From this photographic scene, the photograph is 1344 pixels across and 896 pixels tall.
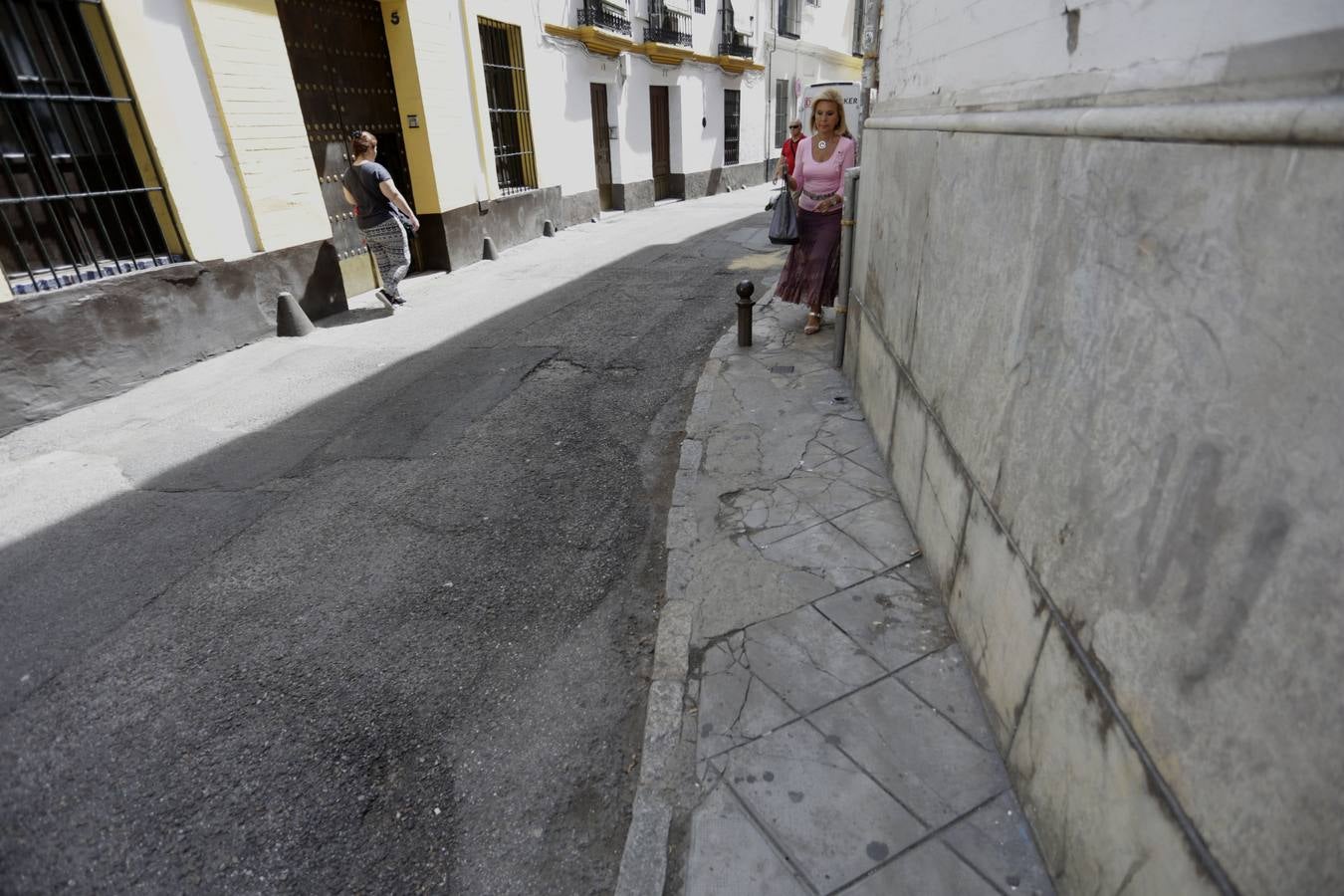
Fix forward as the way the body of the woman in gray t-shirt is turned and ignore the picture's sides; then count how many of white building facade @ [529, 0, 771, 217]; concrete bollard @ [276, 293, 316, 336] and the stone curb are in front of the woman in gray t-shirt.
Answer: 1

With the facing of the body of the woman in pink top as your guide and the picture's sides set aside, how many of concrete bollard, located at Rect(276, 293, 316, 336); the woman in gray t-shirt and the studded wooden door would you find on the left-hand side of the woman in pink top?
0

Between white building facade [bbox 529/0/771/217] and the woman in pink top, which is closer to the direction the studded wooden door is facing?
the woman in pink top

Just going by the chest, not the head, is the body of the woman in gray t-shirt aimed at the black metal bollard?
no

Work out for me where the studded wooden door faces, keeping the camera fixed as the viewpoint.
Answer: facing the viewer and to the right of the viewer

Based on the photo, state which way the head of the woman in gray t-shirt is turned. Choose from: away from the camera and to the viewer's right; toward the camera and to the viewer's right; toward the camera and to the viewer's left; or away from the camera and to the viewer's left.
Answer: away from the camera and to the viewer's right

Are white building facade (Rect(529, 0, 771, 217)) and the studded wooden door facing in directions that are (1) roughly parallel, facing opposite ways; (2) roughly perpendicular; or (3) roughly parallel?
roughly parallel

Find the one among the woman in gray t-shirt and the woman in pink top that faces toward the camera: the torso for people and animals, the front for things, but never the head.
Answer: the woman in pink top

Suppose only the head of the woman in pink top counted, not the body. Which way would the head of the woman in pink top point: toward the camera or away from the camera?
toward the camera

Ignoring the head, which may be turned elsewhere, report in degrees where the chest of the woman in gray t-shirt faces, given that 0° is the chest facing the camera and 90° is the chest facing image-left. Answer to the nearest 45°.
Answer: approximately 225°

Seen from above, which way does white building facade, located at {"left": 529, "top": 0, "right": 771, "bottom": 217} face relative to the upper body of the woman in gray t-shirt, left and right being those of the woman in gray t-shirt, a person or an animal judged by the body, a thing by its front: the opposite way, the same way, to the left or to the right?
to the right

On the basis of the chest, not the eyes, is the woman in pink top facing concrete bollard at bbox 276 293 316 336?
no

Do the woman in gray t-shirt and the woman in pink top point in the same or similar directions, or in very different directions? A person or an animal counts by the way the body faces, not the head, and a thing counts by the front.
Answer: very different directions

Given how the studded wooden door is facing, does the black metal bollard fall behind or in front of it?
in front

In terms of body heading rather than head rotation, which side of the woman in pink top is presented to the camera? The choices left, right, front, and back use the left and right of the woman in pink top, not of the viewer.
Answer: front

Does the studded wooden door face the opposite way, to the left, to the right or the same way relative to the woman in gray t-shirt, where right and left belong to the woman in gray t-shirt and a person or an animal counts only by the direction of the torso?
to the right

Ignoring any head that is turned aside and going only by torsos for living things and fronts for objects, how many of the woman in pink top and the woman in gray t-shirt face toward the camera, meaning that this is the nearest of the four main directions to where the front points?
1
